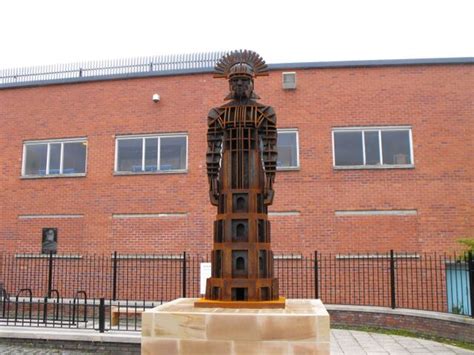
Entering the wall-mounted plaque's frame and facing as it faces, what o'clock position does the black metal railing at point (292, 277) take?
The black metal railing is roughly at 10 o'clock from the wall-mounted plaque.

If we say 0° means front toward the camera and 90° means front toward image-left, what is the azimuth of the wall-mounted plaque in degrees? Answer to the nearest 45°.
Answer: approximately 0°

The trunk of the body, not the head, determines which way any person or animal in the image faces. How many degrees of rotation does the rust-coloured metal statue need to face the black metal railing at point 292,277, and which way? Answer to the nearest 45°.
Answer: approximately 180°

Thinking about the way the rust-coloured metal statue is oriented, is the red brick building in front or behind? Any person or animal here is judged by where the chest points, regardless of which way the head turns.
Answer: behind

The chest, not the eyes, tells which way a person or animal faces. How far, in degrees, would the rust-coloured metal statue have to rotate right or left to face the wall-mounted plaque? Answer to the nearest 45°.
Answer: approximately 135° to its right

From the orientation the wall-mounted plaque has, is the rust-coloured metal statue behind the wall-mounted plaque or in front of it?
in front

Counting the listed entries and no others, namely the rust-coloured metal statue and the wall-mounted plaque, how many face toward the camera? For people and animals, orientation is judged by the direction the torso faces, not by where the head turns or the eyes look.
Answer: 2
